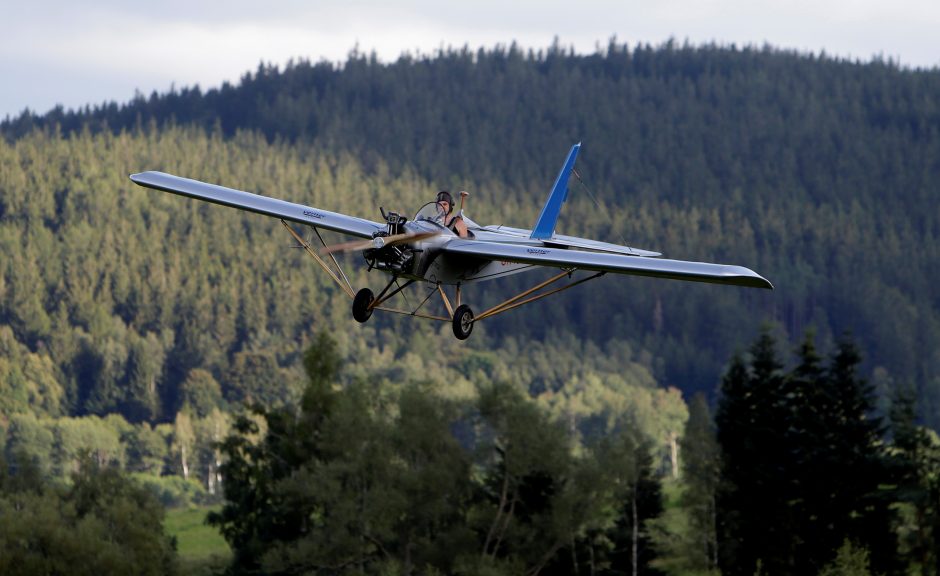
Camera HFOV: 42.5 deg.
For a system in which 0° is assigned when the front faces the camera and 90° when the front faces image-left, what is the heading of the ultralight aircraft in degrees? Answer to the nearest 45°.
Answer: approximately 45°

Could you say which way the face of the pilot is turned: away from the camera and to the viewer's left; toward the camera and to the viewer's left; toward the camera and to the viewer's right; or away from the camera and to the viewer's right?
toward the camera and to the viewer's left
